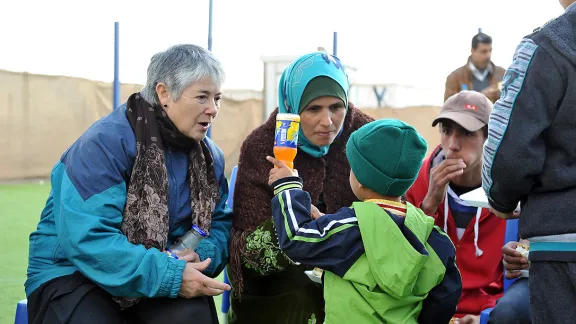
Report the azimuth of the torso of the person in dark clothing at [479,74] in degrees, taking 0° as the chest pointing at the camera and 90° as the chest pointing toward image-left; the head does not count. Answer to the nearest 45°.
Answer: approximately 315°

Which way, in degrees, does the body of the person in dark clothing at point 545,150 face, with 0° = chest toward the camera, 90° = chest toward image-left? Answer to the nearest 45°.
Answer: approximately 135°

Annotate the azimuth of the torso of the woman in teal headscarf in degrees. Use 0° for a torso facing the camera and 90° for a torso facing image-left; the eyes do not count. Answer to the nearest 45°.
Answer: approximately 315°

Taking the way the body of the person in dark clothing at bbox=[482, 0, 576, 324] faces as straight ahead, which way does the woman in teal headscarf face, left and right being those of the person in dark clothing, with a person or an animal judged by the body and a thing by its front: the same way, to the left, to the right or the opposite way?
the opposite way

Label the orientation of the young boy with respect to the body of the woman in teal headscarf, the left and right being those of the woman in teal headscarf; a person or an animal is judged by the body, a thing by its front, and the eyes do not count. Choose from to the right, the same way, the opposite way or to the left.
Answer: the opposite way

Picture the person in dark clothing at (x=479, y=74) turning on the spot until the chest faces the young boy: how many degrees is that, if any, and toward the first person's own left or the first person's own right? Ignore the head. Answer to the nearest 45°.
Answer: approximately 45° to the first person's own right
